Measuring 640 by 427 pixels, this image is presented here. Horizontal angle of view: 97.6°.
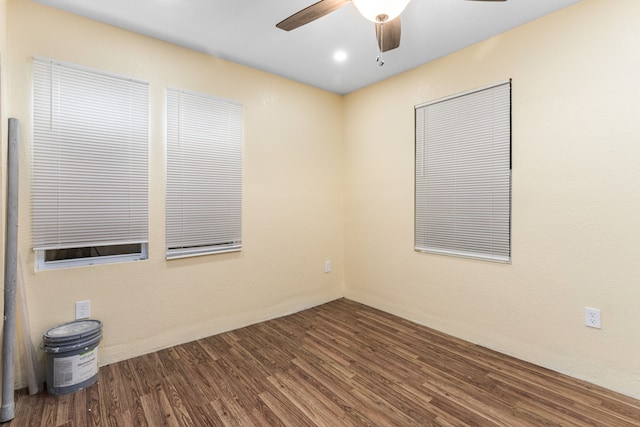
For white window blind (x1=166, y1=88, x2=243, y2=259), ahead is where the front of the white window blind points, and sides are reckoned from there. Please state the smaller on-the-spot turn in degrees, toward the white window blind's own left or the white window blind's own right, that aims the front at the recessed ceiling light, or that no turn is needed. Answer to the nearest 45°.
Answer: approximately 45° to the white window blind's own left

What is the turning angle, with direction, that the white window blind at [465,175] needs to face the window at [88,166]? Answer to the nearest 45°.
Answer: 0° — it already faces it

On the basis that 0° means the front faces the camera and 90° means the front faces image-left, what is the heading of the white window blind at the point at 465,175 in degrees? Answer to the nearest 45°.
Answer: approximately 45°

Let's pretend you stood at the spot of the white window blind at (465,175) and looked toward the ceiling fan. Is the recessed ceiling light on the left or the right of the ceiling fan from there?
right

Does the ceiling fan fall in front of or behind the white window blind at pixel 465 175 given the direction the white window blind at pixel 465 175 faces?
in front

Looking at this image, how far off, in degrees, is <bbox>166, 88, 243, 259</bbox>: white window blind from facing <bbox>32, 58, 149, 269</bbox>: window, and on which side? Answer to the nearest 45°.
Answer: approximately 135° to its right

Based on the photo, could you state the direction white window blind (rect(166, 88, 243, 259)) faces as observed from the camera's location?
facing the viewer and to the right of the viewer

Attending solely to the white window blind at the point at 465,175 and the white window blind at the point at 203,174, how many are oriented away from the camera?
0

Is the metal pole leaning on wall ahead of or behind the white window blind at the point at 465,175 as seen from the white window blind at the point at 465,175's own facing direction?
ahead

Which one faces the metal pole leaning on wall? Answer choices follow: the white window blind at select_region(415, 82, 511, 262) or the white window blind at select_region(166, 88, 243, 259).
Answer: the white window blind at select_region(415, 82, 511, 262)

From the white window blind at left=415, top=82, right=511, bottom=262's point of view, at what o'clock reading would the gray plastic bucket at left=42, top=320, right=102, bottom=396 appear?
The gray plastic bucket is roughly at 12 o'clock from the white window blind.

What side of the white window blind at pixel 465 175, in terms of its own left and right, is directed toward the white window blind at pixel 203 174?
front
